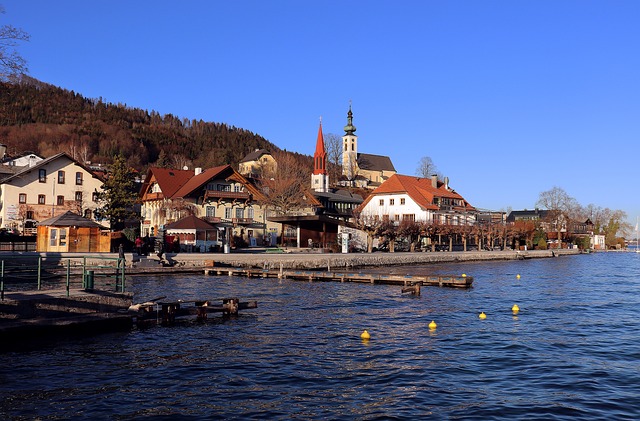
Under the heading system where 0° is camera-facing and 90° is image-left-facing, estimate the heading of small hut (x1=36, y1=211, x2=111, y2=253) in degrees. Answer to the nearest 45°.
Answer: approximately 0°

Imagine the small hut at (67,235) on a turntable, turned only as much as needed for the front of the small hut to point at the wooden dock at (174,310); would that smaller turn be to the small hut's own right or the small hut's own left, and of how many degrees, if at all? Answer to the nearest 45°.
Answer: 0° — it already faces it

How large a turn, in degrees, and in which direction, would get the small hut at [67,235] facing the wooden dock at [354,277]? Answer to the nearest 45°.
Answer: approximately 45° to its left

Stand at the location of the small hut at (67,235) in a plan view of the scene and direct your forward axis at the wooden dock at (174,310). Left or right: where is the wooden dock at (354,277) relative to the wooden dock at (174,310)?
left
